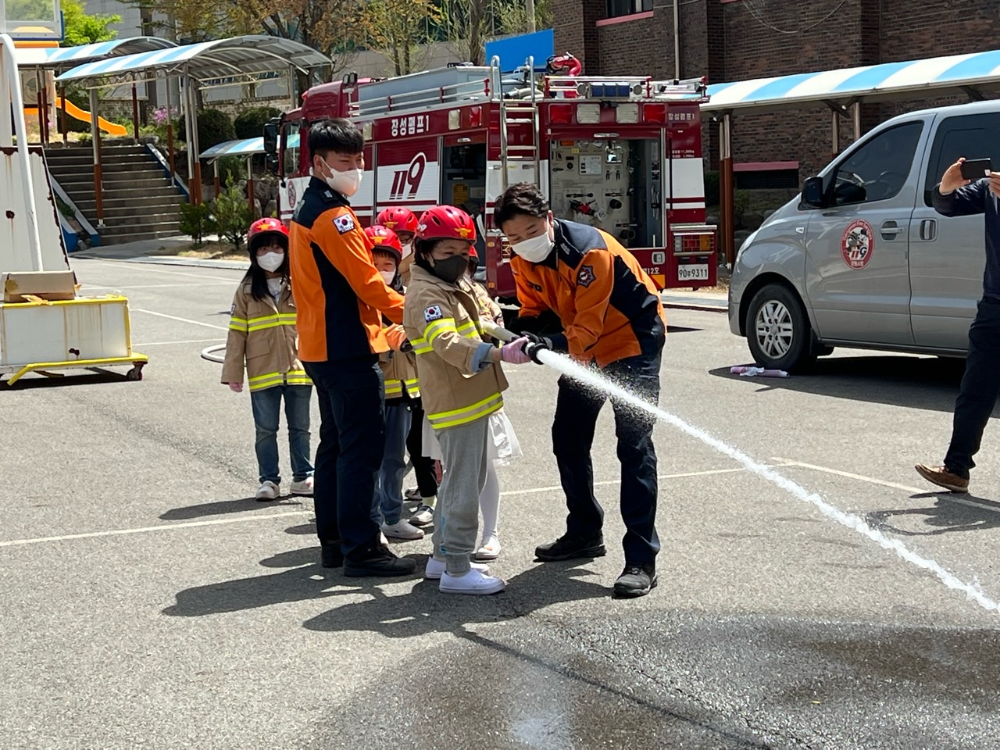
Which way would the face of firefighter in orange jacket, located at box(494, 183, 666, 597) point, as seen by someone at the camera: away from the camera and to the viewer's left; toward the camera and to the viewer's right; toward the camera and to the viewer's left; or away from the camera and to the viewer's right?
toward the camera and to the viewer's left

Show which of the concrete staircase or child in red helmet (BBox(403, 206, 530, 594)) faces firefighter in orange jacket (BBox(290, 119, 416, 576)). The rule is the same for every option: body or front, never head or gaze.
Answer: the concrete staircase

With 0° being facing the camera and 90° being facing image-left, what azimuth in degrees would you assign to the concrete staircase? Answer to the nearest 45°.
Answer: approximately 0°

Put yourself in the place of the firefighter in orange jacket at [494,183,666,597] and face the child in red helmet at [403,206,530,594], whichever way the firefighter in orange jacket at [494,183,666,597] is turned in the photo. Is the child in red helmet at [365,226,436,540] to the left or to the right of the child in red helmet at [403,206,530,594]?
right

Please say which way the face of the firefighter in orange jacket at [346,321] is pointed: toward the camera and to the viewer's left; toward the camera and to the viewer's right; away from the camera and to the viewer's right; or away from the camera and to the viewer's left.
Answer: toward the camera and to the viewer's right

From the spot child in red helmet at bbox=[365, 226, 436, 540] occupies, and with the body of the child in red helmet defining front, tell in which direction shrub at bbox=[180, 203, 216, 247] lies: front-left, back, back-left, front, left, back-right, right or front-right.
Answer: back-left

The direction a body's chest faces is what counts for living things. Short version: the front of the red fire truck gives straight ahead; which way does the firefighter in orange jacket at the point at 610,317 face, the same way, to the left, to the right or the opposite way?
to the left

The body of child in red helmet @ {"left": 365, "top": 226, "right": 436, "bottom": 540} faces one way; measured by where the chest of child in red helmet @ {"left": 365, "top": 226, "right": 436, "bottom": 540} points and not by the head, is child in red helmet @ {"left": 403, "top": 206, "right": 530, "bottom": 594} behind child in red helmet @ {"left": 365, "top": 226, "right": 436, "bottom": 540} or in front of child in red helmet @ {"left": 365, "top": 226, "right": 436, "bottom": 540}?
in front

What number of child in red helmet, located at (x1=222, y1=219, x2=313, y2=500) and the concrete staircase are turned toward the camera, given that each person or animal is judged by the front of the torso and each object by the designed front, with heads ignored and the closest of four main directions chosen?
2

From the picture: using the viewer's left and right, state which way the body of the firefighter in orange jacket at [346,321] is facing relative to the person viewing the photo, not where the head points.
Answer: facing to the right of the viewer

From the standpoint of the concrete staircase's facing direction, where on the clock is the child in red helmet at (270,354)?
The child in red helmet is roughly at 12 o'clock from the concrete staircase.

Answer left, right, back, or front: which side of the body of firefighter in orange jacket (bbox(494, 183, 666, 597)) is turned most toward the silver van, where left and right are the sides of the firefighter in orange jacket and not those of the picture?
back

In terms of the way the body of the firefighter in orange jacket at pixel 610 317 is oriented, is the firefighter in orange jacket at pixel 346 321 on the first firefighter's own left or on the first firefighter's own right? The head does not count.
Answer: on the first firefighter's own right
